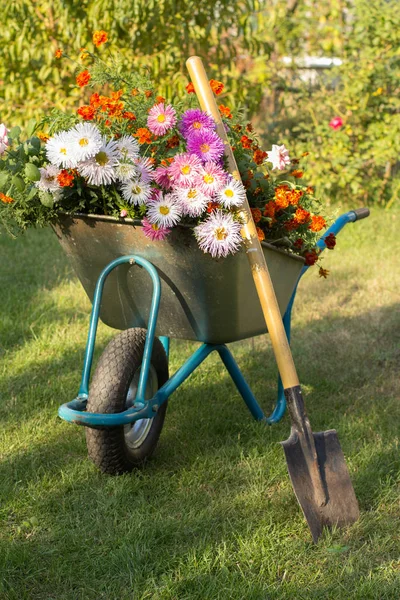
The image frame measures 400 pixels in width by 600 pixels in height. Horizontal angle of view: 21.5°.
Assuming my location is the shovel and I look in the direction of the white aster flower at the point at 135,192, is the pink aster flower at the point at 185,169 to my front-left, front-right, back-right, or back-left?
front-right

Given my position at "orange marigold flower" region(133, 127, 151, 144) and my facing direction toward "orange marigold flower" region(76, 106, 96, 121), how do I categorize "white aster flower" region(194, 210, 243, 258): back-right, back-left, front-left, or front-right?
back-left

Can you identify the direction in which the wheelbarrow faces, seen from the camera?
facing the viewer and to the left of the viewer

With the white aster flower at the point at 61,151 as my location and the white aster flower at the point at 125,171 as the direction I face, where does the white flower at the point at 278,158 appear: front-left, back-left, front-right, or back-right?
front-left
